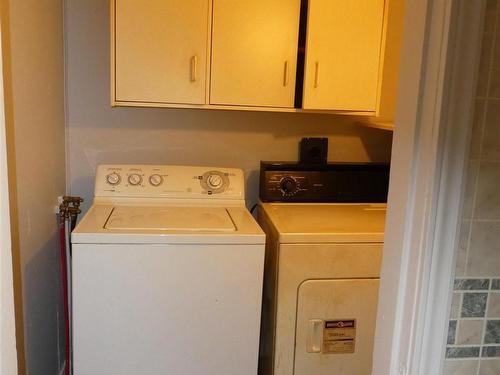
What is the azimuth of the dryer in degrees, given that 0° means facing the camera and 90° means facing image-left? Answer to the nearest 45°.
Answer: approximately 0°

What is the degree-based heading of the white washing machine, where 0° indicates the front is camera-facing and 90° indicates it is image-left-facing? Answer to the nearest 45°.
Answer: approximately 0°

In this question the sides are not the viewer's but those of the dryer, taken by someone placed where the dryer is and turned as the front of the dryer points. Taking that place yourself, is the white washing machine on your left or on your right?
on your right

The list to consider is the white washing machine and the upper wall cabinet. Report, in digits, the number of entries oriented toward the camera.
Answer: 2

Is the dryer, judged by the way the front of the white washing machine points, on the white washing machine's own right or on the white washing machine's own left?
on the white washing machine's own left
